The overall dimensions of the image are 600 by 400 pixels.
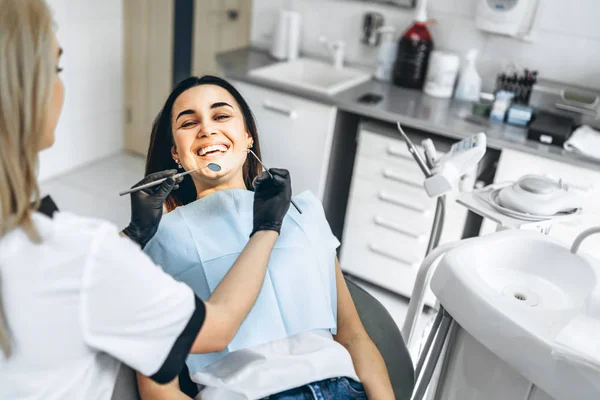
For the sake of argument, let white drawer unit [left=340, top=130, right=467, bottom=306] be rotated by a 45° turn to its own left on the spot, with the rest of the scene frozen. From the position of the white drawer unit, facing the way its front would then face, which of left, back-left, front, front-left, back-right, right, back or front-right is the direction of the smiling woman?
front

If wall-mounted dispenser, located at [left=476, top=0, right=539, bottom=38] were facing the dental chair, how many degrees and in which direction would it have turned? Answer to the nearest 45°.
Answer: approximately 45° to its left

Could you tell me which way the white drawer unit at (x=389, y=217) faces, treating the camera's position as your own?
facing the viewer and to the left of the viewer

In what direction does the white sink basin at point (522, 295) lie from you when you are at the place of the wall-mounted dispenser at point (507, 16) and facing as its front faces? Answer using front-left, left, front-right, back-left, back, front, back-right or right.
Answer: front-left

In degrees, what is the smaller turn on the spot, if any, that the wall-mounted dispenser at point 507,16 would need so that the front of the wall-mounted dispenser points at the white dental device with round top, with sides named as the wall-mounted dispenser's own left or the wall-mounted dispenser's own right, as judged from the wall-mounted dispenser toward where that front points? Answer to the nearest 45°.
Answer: approximately 45° to the wall-mounted dispenser's own left

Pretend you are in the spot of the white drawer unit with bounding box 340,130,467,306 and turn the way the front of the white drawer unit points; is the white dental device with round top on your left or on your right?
on your left

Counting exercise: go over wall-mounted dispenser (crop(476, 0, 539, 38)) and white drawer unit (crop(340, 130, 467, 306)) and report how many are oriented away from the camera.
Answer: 0

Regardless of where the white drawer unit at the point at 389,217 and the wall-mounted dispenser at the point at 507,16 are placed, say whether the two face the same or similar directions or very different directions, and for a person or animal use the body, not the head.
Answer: same or similar directions
